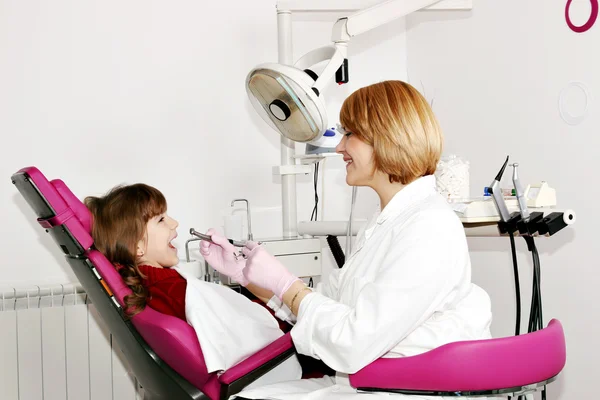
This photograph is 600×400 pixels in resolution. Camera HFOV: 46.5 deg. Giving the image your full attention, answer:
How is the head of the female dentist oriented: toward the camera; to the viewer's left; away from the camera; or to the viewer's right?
to the viewer's left

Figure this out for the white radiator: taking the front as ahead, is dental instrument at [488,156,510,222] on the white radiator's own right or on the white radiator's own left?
on the white radiator's own left

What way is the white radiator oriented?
toward the camera

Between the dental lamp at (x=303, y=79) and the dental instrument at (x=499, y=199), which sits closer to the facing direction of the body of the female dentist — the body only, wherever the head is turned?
the dental lamp

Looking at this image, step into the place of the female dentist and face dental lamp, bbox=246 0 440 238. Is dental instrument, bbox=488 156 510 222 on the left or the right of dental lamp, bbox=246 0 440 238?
right

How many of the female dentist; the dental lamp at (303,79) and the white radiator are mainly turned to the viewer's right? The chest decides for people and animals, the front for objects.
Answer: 0

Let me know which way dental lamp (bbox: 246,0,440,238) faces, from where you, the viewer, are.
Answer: facing the viewer and to the left of the viewer

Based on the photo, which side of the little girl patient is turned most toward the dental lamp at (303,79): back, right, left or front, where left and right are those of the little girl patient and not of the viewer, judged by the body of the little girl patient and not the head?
front

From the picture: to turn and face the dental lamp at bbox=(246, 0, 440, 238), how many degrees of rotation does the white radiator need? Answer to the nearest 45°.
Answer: approximately 45° to its left

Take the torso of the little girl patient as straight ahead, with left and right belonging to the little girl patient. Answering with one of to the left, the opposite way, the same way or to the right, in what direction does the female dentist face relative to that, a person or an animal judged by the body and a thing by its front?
the opposite way

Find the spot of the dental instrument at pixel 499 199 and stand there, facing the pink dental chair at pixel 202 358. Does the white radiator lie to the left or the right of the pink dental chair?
right

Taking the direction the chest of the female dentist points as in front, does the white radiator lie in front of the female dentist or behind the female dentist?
in front

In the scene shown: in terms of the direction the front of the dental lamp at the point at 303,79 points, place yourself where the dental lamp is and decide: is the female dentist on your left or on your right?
on your left

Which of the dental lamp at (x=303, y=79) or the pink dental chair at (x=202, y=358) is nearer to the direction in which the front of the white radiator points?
the pink dental chair

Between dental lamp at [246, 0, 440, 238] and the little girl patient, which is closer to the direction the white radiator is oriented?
the little girl patient

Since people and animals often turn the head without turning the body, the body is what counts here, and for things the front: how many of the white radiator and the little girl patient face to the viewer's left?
0

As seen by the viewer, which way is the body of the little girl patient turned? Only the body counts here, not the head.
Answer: to the viewer's right

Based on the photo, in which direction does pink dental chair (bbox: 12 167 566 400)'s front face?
to the viewer's right

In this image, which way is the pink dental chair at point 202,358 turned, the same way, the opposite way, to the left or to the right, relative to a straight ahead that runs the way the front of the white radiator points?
to the left

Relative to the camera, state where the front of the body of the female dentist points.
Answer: to the viewer's left
